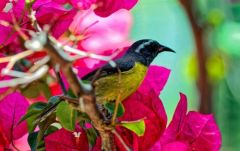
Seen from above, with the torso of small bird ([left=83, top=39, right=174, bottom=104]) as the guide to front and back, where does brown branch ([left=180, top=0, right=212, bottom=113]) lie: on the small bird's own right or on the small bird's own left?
on the small bird's own left

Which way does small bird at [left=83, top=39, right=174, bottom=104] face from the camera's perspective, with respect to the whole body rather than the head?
to the viewer's right
